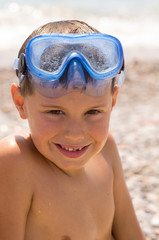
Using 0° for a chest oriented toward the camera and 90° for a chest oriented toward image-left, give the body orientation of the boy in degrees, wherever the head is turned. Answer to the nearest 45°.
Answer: approximately 315°

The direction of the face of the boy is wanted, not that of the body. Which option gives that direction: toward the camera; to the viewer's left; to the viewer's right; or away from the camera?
toward the camera
